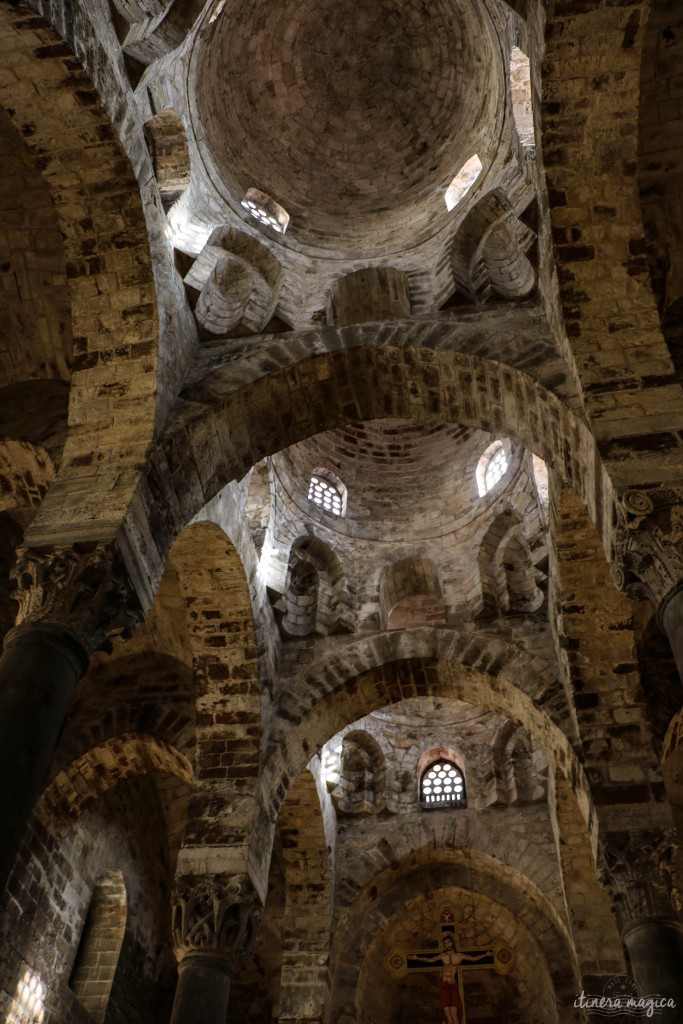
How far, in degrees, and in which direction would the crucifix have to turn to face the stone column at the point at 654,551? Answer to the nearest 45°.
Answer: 0° — it already faces it

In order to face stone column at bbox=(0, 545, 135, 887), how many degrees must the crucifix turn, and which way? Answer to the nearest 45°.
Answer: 0° — it already faces it

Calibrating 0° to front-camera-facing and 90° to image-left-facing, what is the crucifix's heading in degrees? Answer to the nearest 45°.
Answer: approximately 0°

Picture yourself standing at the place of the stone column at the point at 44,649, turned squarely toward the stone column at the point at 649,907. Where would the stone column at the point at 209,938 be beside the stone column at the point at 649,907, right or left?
left

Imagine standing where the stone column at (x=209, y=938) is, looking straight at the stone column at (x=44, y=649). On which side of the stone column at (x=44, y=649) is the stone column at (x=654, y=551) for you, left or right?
left

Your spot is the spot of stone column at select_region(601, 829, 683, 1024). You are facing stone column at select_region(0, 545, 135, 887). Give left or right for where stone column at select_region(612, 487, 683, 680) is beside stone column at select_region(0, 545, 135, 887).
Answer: left

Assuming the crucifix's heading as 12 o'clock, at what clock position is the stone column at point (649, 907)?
The stone column is roughly at 11 o'clock from the crucifix.
